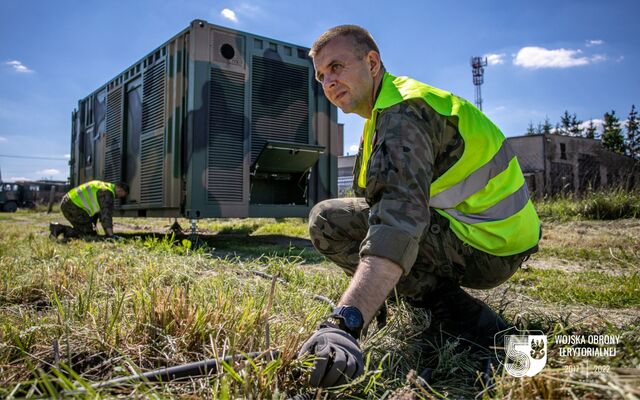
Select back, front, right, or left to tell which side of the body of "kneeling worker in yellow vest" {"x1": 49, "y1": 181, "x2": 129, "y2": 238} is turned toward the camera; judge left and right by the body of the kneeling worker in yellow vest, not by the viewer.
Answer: right

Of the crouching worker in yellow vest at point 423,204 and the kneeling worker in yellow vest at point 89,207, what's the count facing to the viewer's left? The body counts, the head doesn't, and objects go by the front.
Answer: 1

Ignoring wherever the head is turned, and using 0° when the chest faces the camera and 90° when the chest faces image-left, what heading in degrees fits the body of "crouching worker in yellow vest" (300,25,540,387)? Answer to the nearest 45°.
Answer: approximately 90°

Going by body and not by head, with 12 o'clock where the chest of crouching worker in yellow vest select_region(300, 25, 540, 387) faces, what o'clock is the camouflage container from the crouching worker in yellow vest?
The camouflage container is roughly at 2 o'clock from the crouching worker in yellow vest.

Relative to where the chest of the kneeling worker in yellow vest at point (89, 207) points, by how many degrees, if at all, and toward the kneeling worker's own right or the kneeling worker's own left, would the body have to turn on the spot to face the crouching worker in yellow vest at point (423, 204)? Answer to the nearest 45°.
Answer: approximately 90° to the kneeling worker's own right
